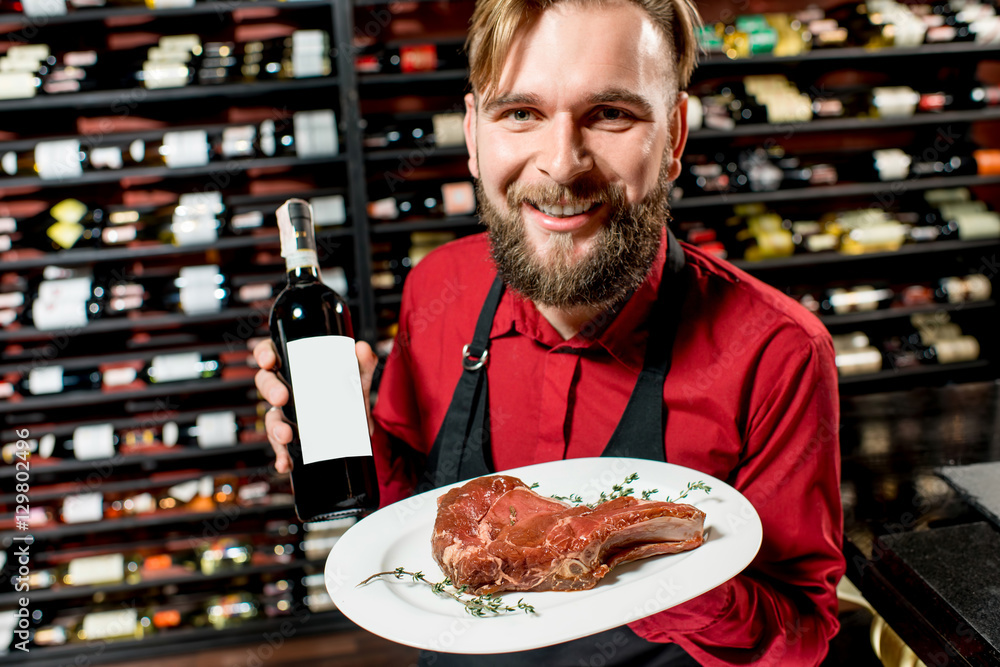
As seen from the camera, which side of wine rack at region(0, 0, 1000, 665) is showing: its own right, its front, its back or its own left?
front

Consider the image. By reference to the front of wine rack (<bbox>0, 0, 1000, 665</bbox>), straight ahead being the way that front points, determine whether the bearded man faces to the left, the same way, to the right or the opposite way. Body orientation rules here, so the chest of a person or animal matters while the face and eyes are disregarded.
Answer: the same way

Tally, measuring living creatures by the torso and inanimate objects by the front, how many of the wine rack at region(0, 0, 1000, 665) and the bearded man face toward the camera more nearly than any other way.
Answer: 2

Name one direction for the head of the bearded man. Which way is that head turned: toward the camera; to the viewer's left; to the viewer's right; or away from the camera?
toward the camera

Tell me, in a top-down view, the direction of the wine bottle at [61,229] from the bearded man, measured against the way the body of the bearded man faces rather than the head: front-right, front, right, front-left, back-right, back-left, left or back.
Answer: back-right

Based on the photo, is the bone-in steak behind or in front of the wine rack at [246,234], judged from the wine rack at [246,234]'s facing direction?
in front

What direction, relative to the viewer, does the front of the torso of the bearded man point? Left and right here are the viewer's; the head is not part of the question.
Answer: facing the viewer
